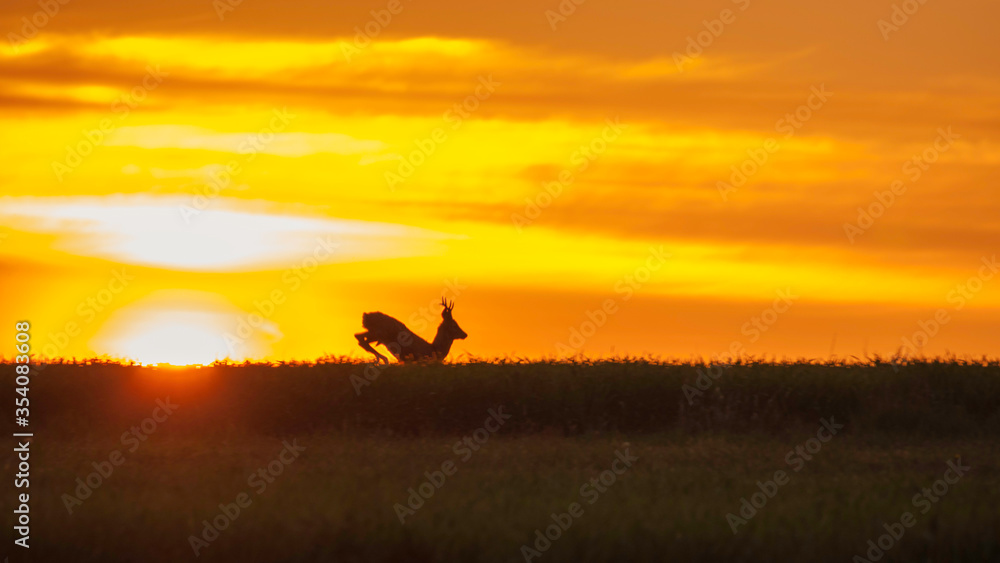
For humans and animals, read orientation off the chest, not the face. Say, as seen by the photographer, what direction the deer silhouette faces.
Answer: facing to the right of the viewer
